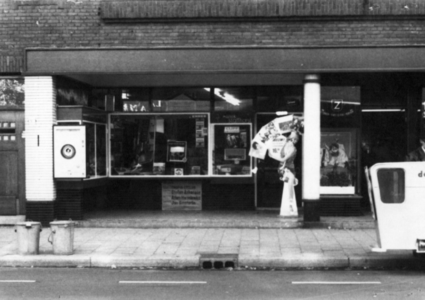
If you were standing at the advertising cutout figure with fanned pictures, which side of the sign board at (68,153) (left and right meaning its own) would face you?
left

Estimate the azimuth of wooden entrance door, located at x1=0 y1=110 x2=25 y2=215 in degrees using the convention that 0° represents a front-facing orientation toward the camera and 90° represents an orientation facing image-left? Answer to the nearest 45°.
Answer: approximately 0°

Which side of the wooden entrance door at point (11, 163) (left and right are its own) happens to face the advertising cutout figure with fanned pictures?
left

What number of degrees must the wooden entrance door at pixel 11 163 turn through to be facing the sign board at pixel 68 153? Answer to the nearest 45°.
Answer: approximately 45° to its left

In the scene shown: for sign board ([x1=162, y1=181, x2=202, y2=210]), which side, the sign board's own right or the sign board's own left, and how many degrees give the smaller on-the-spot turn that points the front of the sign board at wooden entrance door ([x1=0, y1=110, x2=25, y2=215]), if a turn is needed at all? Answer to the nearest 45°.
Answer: approximately 90° to the sign board's own right

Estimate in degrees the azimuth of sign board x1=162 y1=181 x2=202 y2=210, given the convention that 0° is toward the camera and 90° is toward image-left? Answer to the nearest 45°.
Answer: approximately 0°

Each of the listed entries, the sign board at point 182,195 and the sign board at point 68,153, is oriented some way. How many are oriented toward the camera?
2

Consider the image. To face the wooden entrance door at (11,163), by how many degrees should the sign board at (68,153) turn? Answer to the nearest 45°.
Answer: approximately 135° to its right

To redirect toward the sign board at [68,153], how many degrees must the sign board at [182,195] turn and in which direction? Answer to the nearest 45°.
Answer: approximately 45° to its right
